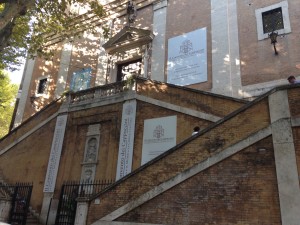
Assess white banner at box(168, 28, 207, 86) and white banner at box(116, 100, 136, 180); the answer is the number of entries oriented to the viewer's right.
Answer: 0

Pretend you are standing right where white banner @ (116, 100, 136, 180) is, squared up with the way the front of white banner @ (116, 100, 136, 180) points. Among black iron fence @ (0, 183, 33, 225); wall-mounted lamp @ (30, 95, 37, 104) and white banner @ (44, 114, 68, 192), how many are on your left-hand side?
0

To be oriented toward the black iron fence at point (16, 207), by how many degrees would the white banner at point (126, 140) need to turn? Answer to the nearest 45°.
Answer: approximately 45° to its right

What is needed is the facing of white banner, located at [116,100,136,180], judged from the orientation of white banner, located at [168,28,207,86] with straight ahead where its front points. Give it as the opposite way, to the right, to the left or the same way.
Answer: the same way

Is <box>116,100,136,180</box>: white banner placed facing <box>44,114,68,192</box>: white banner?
no

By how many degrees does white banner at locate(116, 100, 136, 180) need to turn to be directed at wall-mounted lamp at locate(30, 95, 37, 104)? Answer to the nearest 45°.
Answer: approximately 90° to its right

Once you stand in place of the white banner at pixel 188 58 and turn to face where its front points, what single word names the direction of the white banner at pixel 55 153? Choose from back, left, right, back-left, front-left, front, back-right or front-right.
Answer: front-right

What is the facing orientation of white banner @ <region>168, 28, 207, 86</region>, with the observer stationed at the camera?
facing the viewer and to the left of the viewer
